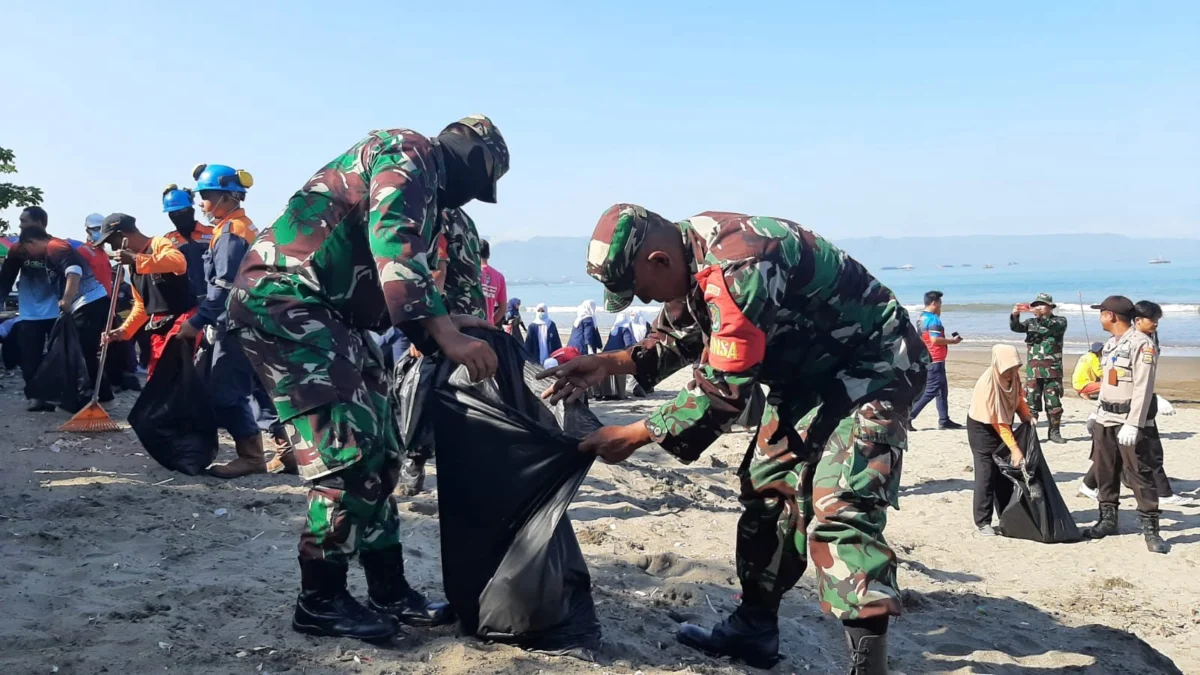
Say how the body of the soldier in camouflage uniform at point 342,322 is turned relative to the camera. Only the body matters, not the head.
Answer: to the viewer's right

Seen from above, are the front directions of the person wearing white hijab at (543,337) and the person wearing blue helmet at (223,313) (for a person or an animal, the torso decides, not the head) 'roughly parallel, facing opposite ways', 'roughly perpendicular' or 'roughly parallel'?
roughly perpendicular

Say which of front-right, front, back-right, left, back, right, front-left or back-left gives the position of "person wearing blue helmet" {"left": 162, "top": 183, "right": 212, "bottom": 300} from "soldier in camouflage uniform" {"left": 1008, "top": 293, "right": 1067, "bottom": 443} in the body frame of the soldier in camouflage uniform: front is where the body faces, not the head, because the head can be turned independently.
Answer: front-right

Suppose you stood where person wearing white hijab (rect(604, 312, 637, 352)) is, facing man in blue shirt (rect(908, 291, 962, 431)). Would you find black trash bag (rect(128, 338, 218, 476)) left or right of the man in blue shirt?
right

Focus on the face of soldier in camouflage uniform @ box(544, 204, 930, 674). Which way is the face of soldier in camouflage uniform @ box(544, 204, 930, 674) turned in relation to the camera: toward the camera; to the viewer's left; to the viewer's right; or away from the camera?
to the viewer's left

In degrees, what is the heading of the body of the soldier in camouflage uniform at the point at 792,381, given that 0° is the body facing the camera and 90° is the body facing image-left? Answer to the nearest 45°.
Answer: approximately 90°

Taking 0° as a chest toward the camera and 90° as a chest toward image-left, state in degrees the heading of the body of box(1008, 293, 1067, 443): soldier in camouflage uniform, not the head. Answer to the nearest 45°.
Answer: approximately 0°

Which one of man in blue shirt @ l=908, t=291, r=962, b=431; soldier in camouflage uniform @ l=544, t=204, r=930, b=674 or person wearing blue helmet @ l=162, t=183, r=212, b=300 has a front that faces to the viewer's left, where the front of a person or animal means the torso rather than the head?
the soldier in camouflage uniform

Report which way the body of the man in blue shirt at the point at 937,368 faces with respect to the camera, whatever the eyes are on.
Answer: to the viewer's right

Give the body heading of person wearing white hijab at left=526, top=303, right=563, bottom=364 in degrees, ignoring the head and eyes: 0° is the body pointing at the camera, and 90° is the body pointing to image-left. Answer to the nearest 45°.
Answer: approximately 0°

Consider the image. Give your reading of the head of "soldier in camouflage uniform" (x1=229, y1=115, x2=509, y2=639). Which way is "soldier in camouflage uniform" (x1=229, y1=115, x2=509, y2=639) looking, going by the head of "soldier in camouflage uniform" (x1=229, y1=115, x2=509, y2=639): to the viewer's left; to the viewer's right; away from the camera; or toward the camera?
to the viewer's right
